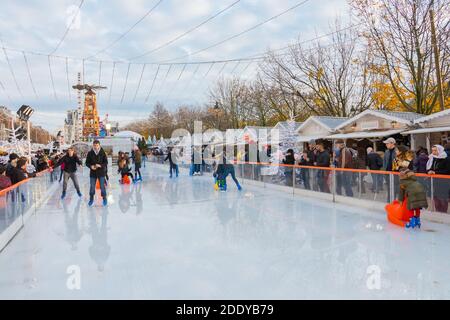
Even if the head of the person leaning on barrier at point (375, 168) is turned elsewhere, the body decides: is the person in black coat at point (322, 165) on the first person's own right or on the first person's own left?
on the first person's own right

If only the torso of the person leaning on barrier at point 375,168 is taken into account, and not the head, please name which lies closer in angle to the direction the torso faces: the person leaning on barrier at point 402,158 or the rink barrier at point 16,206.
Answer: the rink barrier

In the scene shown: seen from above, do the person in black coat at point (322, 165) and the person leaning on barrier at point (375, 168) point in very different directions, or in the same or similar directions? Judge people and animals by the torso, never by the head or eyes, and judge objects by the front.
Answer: same or similar directions

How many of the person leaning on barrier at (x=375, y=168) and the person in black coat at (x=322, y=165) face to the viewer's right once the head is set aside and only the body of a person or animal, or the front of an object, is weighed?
0

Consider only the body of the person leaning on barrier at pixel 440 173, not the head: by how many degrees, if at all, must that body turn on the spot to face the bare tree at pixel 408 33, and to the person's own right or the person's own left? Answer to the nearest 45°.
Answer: approximately 135° to the person's own right

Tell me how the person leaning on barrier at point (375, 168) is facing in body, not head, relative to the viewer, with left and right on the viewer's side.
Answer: facing the viewer and to the left of the viewer

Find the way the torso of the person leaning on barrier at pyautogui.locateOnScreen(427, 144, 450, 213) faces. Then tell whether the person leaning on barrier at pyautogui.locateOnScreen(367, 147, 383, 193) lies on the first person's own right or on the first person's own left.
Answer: on the first person's own right

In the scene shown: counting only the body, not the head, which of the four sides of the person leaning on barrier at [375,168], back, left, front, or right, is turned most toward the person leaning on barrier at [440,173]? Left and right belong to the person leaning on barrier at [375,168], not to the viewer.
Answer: left

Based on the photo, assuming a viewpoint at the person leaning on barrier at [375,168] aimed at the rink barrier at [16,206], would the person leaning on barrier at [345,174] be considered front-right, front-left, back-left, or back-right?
front-right

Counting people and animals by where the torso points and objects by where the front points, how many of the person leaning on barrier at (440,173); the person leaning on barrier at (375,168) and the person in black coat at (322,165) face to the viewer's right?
0

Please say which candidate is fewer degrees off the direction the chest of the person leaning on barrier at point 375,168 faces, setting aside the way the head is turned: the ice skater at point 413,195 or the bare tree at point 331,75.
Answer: the ice skater

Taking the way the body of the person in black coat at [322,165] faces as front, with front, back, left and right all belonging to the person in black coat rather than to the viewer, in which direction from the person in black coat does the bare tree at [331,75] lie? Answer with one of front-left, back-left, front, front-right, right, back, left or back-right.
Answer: back-right

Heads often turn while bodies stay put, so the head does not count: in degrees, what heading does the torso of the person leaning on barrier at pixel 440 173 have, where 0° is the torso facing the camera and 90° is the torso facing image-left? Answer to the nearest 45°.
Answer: approximately 45°

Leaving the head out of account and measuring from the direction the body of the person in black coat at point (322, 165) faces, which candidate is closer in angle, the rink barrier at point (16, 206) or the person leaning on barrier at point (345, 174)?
the rink barrier

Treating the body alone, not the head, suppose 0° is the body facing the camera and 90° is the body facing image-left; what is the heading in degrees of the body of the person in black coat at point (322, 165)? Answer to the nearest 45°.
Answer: approximately 45°
